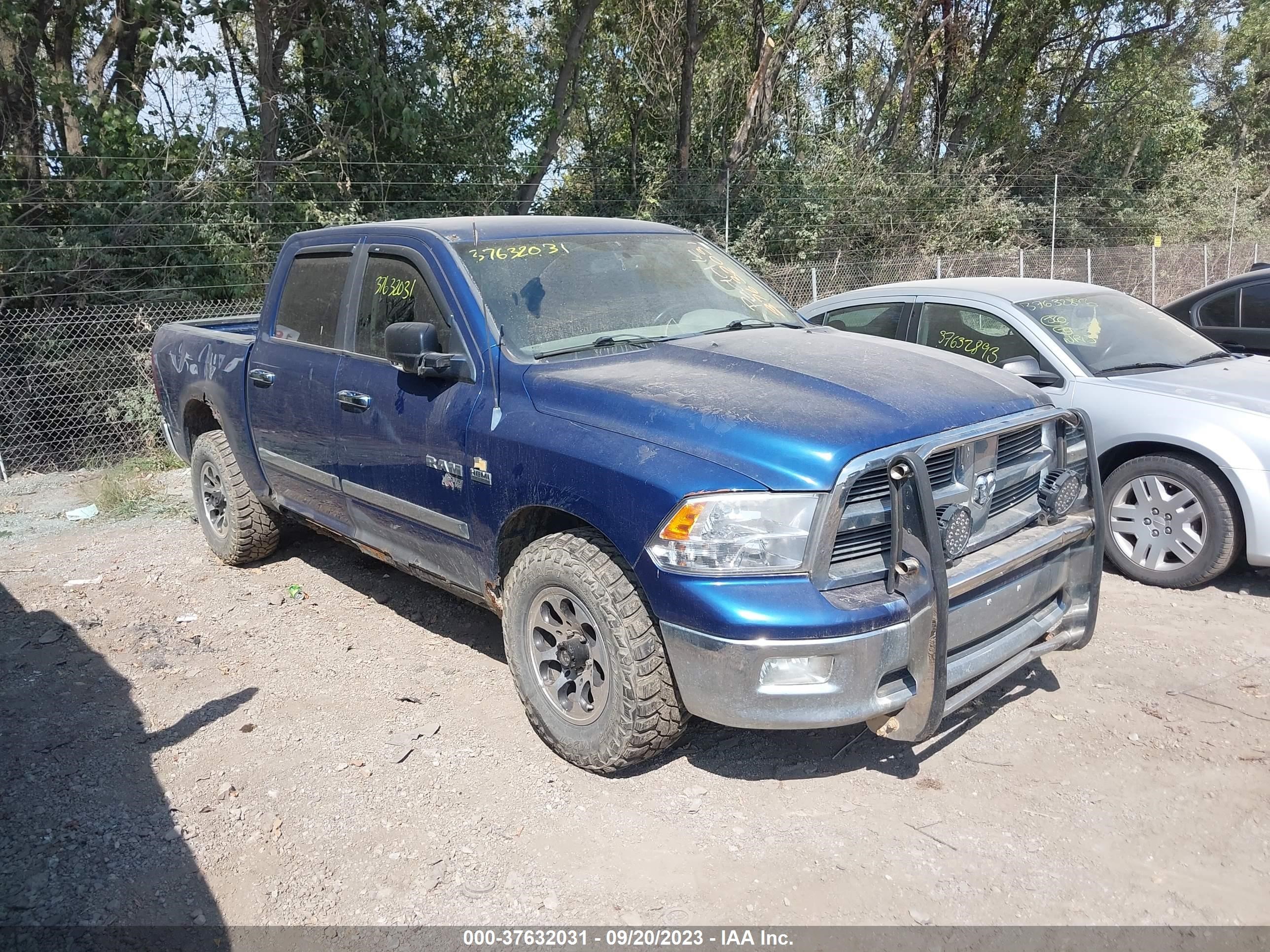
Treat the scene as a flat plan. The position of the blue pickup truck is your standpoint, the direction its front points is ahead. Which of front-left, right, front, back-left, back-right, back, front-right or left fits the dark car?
left

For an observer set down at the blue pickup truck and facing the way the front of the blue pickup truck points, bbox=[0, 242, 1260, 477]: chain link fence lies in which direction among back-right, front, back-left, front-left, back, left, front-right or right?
back

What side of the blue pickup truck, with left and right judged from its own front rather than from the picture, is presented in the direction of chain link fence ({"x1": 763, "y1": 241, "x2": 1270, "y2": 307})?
left

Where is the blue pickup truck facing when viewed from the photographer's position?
facing the viewer and to the right of the viewer

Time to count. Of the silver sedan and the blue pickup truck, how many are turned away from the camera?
0

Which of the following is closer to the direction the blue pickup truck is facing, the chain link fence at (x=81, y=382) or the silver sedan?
the silver sedan

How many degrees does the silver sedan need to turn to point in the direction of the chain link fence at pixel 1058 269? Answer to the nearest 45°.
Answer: approximately 135° to its left

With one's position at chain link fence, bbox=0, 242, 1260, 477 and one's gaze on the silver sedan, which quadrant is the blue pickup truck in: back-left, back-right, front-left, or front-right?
front-right

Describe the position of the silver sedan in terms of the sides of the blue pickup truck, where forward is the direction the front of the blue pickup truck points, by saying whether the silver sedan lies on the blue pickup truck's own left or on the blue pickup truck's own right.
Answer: on the blue pickup truck's own left

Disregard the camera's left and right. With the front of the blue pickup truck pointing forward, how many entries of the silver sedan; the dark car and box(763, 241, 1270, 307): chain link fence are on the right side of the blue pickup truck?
0

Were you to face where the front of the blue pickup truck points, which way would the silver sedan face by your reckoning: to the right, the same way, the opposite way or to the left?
the same way

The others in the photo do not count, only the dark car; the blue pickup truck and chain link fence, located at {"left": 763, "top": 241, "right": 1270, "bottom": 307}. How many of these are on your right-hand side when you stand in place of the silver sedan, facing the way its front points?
1

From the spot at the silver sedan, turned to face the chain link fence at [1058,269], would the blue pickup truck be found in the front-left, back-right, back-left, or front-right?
back-left

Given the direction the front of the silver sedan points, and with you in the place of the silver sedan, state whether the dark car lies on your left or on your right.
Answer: on your left
